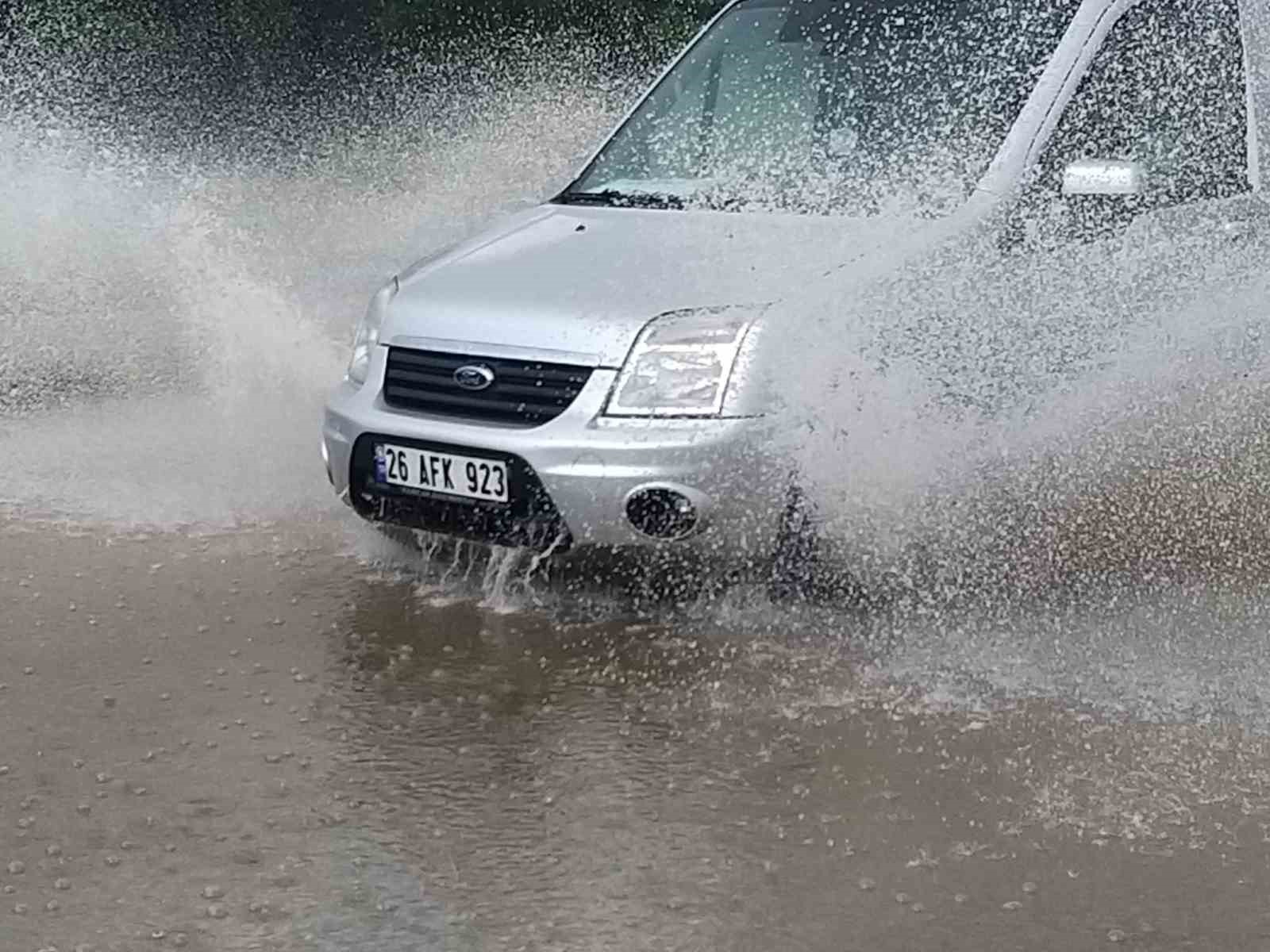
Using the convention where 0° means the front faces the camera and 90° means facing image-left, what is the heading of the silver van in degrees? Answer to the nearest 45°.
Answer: approximately 45°
